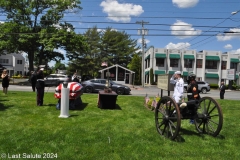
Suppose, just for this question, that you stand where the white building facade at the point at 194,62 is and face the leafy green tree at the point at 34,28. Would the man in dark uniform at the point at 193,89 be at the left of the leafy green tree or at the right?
left

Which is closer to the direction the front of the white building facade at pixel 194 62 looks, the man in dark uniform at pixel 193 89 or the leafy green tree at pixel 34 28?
the man in dark uniform

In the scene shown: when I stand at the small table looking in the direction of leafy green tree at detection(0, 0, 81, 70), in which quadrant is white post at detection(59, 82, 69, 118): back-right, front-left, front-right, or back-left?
back-left

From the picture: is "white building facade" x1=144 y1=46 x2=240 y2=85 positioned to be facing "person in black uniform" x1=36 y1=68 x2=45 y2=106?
yes

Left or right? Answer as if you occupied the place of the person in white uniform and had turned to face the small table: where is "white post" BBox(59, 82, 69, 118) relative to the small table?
left

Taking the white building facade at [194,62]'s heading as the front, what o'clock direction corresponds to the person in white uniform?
The person in white uniform is roughly at 12 o'clock from the white building facade.

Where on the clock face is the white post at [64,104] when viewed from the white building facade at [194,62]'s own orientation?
The white post is roughly at 12 o'clock from the white building facade.

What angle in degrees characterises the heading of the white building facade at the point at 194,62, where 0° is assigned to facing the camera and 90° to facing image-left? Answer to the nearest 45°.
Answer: approximately 0°

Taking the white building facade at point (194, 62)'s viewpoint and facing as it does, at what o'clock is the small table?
The small table is roughly at 12 o'clock from the white building facade.

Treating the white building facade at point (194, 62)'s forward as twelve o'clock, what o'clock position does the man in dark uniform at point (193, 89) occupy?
The man in dark uniform is roughly at 12 o'clock from the white building facade.
